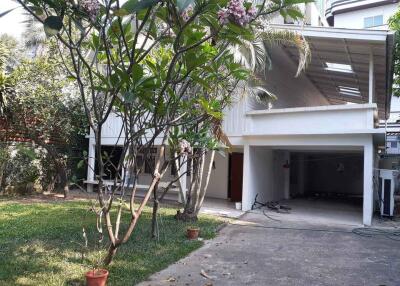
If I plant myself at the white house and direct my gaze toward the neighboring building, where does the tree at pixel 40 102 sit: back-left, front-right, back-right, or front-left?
back-left

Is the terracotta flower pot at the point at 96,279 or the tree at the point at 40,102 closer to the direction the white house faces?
the terracotta flower pot

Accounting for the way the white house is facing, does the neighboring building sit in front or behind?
behind

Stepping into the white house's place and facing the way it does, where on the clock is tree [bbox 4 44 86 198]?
The tree is roughly at 3 o'clock from the white house.

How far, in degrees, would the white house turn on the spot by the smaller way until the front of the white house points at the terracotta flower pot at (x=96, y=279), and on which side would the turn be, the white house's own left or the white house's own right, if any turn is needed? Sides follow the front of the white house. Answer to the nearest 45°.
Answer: approximately 45° to the white house's own right

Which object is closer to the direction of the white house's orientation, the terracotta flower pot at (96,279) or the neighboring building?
the terracotta flower pot

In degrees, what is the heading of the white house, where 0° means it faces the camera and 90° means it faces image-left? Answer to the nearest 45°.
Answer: approximately 0°
